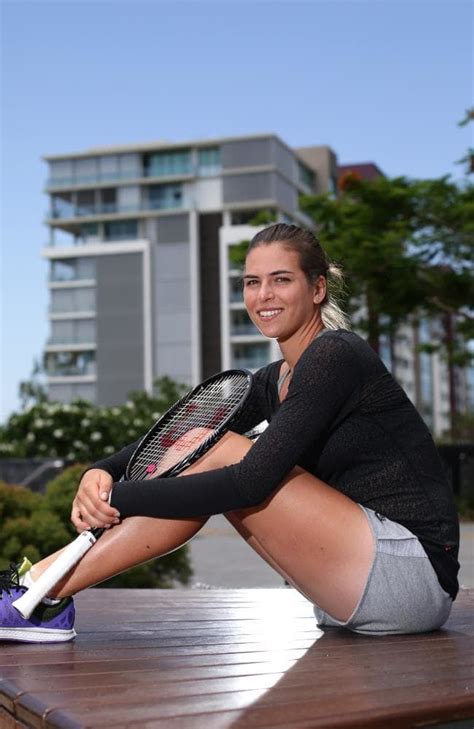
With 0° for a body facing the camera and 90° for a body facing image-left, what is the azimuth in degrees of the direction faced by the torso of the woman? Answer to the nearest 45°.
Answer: approximately 90°

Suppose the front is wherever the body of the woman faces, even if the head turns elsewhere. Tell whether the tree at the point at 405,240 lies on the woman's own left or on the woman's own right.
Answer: on the woman's own right

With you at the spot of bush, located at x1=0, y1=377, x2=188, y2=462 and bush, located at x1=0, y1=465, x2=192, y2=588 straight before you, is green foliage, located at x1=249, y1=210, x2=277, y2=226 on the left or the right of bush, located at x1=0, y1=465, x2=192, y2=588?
left

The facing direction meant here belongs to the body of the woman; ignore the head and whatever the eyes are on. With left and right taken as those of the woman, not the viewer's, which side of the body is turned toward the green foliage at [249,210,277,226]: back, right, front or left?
right
